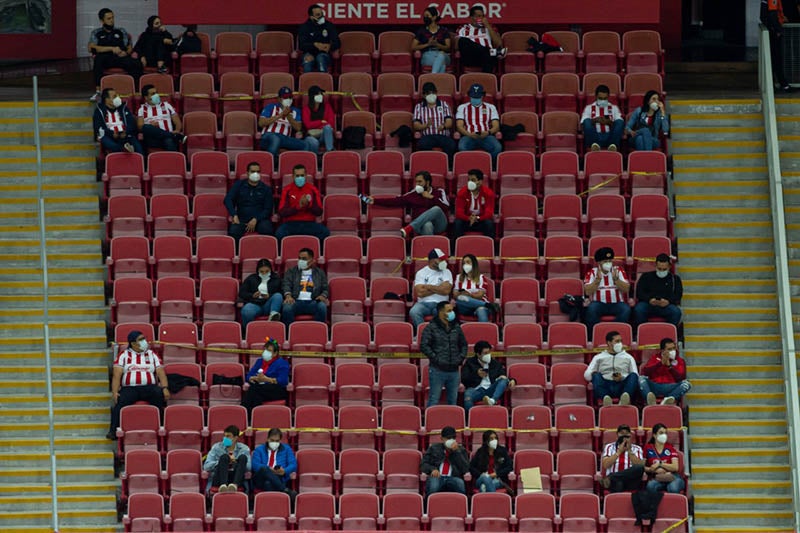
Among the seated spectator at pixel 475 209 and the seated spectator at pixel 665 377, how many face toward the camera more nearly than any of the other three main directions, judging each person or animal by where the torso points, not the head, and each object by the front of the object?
2

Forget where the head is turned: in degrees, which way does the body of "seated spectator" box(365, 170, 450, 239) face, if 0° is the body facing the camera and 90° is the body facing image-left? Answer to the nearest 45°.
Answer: approximately 45°

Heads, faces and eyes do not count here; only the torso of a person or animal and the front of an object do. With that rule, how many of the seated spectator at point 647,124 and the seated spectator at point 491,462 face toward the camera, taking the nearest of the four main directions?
2

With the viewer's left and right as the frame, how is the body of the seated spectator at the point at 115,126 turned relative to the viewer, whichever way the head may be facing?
facing the viewer and to the right of the viewer

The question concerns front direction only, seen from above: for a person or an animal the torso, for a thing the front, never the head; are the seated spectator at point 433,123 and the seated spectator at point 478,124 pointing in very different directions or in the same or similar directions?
same or similar directions

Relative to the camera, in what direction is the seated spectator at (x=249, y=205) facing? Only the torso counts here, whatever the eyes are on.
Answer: toward the camera

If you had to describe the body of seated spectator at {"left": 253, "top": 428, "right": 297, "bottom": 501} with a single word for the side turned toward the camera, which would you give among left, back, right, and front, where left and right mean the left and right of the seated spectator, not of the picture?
front

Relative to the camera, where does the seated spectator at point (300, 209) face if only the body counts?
toward the camera

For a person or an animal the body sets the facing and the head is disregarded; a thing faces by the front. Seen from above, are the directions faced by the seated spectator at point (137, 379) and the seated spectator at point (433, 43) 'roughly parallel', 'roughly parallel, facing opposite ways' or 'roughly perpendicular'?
roughly parallel
